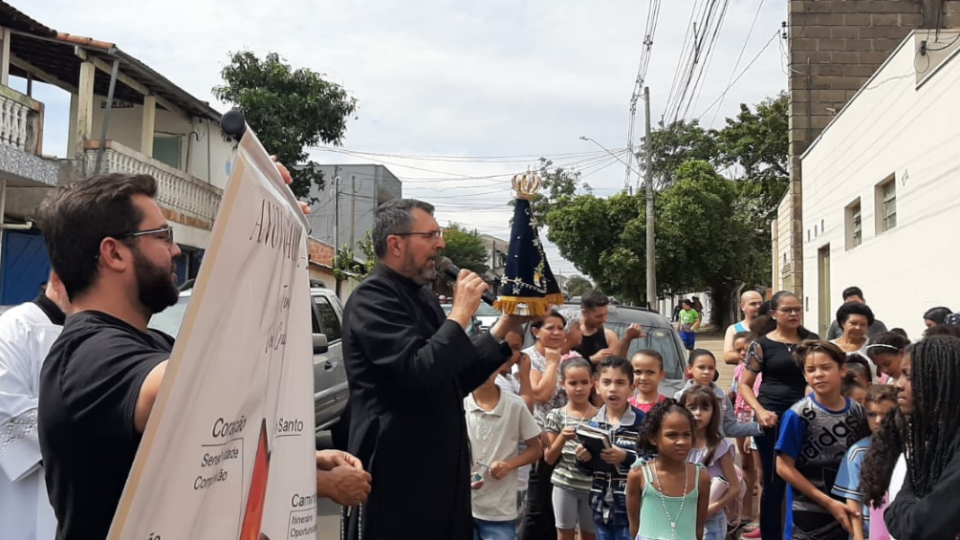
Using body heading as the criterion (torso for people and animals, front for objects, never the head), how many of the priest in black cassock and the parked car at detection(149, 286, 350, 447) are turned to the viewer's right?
1

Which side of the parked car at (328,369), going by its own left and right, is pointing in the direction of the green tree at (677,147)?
back

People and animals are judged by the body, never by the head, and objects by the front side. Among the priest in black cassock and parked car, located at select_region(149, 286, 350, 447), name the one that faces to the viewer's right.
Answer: the priest in black cassock

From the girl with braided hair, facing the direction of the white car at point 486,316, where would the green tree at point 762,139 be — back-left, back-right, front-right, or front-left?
front-right

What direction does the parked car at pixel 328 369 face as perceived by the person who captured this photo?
facing the viewer and to the left of the viewer

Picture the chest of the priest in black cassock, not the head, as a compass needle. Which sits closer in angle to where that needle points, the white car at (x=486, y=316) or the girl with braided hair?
the girl with braided hair

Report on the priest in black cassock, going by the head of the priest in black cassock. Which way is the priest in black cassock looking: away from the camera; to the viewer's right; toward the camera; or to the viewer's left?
to the viewer's right

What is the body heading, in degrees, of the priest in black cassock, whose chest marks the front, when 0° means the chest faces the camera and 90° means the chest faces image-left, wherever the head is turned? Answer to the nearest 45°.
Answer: approximately 270°

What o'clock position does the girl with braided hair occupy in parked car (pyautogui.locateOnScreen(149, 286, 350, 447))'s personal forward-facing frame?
The girl with braided hair is roughly at 10 o'clock from the parked car.

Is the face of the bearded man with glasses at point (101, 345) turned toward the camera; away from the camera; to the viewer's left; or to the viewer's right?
to the viewer's right

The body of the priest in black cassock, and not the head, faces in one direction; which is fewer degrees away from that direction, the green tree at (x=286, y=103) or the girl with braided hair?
the girl with braided hair

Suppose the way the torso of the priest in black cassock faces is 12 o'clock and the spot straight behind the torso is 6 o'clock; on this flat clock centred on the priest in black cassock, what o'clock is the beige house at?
The beige house is roughly at 8 o'clock from the priest in black cassock.
